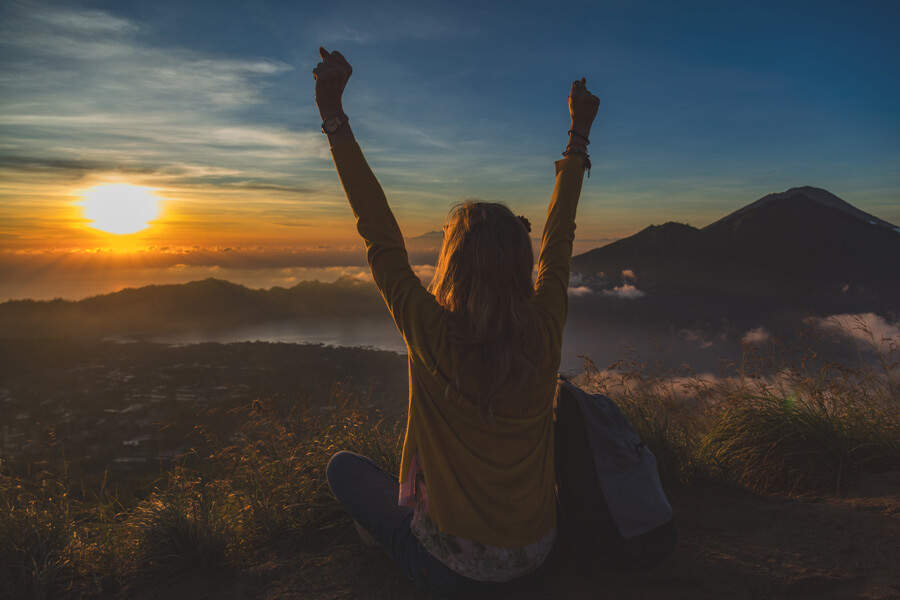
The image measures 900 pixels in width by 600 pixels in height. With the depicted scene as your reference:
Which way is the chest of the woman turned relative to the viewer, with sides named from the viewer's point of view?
facing away from the viewer and to the left of the viewer

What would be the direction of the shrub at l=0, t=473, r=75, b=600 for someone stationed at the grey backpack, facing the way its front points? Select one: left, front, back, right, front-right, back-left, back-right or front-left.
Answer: back-right

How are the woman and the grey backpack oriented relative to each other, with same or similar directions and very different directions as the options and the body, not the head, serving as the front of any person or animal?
very different directions

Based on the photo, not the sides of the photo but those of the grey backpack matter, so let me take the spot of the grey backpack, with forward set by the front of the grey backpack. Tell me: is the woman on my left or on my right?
on my right

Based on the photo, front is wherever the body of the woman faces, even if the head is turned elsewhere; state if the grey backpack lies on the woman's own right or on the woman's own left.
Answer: on the woman's own right

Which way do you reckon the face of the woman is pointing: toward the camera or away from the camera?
away from the camera
